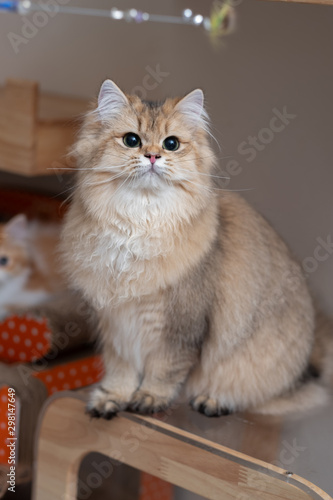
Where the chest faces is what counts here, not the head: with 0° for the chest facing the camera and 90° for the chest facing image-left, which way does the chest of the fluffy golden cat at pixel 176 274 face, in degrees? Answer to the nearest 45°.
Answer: approximately 45°

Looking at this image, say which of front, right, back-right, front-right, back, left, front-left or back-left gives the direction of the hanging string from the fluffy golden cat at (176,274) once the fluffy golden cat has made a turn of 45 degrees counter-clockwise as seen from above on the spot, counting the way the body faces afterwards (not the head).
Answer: back

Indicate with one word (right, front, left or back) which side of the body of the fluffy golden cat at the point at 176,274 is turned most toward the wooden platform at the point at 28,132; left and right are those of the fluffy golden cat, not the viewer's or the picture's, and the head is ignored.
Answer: right

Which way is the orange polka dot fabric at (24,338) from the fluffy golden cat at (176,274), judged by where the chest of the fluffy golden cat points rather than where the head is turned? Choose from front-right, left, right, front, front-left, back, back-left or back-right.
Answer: right
